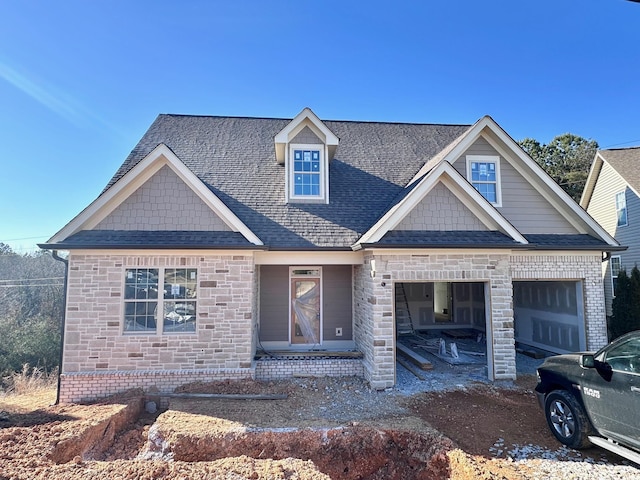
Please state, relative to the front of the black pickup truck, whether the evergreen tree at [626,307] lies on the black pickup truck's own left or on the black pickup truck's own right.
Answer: on the black pickup truck's own right

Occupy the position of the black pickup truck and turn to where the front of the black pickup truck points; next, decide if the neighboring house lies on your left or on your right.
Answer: on your right

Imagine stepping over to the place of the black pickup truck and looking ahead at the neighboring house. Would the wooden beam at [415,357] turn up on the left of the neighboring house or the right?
left

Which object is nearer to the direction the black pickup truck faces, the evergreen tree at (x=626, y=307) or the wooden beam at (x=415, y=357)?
the wooden beam

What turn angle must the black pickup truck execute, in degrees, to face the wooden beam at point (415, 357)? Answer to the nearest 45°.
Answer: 0° — it already faces it

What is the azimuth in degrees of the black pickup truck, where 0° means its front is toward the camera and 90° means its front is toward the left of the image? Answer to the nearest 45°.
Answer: approximately 135°
